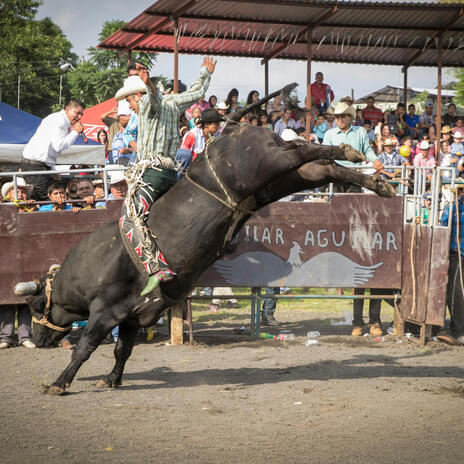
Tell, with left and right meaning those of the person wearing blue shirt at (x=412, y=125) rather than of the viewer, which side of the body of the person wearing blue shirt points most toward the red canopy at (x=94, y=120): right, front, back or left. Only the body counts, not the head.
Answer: right

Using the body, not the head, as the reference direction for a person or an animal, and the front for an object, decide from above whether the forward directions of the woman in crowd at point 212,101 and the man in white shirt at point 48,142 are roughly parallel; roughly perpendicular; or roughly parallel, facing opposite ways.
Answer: roughly perpendicular

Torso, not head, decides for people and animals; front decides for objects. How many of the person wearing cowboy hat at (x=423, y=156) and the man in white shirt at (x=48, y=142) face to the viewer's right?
1

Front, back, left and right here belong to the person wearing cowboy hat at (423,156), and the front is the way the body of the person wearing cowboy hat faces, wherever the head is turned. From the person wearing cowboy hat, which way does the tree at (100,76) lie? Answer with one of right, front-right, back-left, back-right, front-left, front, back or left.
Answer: back-right

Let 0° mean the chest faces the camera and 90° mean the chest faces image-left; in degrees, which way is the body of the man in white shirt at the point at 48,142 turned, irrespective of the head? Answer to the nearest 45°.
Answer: approximately 270°

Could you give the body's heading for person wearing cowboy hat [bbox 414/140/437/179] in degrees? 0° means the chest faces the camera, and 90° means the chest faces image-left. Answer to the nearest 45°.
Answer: approximately 0°

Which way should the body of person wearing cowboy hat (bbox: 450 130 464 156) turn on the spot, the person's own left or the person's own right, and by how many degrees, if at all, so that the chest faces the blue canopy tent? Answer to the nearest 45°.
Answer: approximately 90° to the person's own right

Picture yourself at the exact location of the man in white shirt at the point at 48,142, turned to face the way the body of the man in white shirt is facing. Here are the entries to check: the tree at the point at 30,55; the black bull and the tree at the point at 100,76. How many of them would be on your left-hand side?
2
